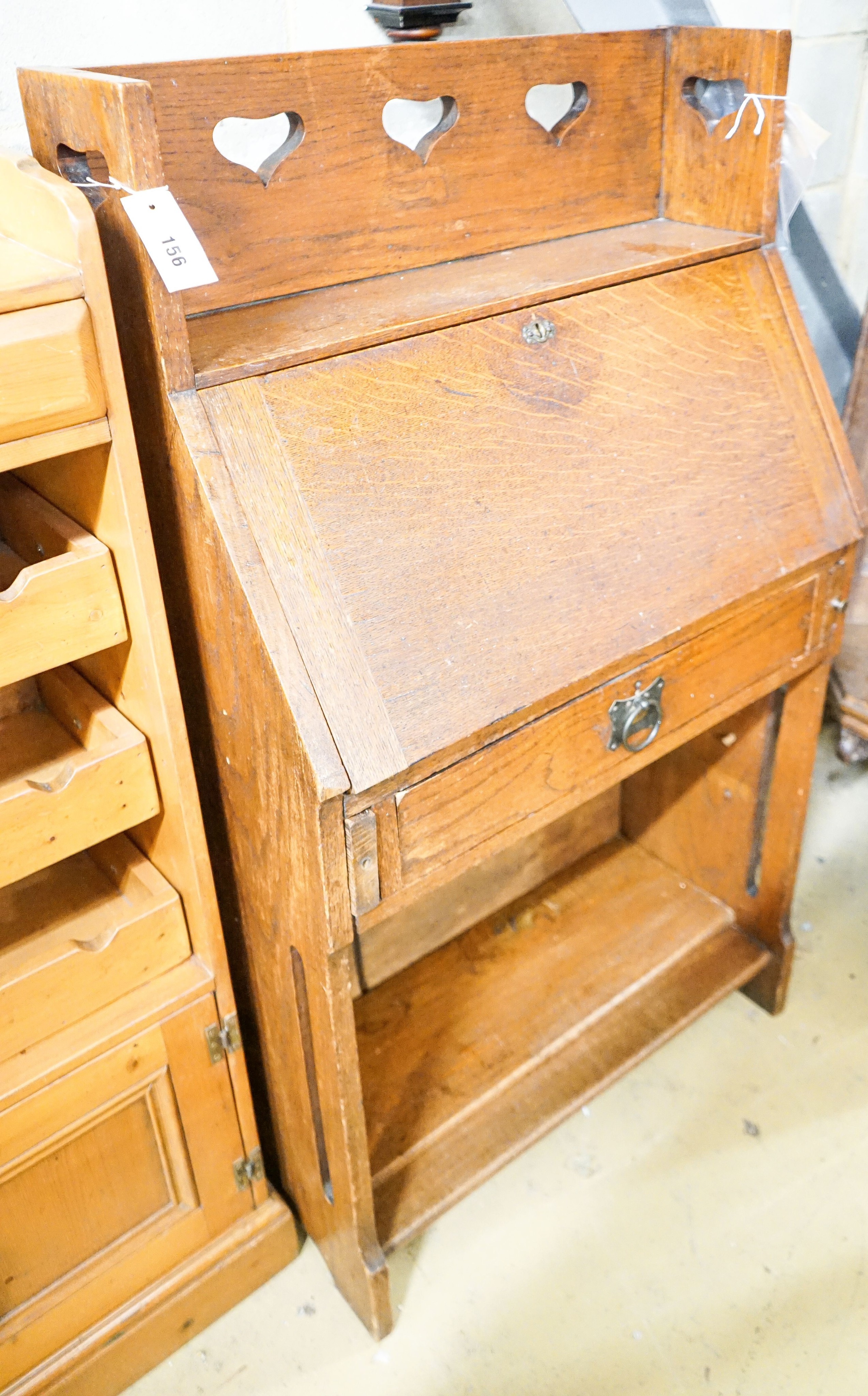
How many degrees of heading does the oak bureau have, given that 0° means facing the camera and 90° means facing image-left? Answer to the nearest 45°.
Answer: approximately 315°
